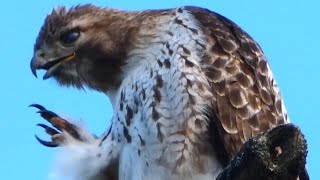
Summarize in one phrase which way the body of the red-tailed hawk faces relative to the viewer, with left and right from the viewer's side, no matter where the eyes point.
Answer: facing the viewer and to the left of the viewer
